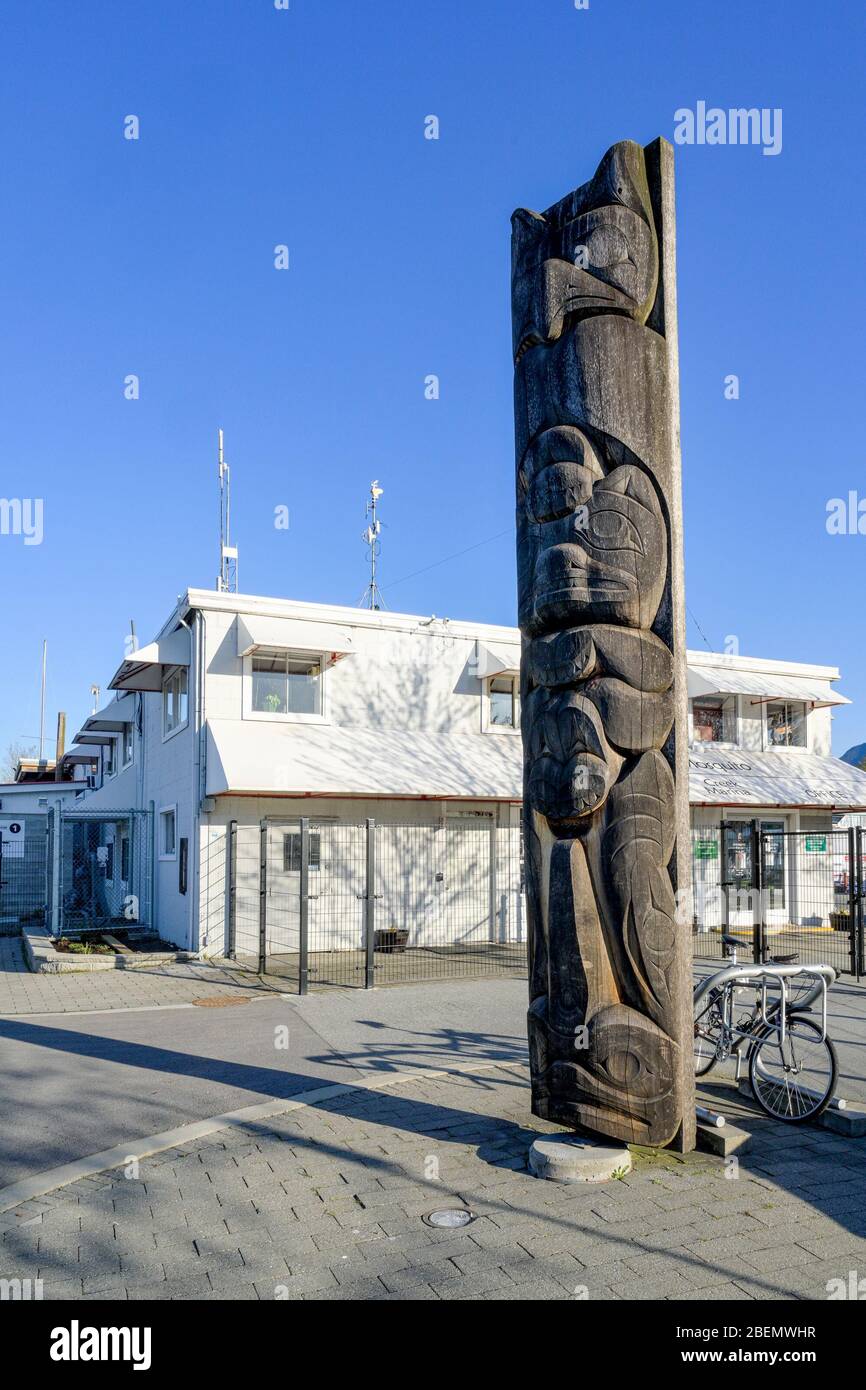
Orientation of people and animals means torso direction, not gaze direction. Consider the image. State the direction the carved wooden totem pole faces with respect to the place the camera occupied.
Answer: facing the viewer and to the left of the viewer

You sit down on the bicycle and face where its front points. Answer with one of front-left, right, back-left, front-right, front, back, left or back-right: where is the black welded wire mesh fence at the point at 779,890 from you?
back-left

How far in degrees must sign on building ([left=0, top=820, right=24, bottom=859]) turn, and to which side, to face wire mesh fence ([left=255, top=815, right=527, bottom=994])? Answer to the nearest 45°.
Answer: approximately 45° to its left

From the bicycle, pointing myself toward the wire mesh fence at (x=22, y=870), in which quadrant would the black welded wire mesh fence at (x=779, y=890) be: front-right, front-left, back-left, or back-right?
front-right

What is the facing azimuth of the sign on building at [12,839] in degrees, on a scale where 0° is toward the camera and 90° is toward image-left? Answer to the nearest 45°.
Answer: approximately 0°

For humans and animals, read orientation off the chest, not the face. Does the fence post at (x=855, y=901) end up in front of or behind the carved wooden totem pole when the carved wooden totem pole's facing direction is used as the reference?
behind

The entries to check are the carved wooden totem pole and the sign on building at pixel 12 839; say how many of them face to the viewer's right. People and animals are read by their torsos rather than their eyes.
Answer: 0

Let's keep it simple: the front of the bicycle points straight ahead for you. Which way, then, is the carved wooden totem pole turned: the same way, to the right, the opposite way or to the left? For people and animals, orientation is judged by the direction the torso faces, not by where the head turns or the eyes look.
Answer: to the right
